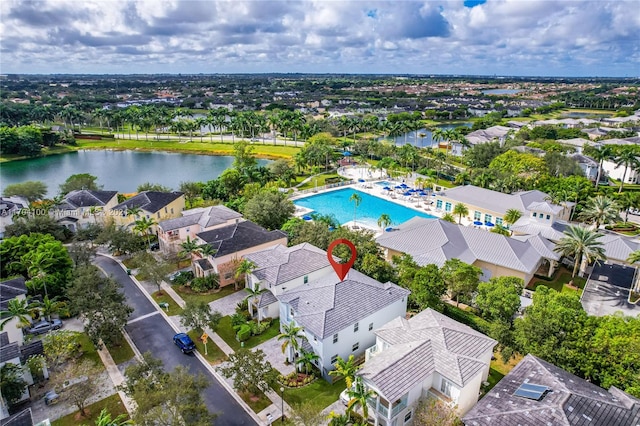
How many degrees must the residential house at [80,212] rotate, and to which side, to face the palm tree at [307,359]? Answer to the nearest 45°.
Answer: approximately 45° to its left

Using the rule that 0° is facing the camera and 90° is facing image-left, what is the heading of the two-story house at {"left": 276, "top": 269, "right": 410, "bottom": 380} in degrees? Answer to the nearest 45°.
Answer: approximately 45°

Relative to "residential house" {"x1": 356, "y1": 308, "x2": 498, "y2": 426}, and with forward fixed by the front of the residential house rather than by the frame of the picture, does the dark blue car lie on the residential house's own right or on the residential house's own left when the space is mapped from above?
on the residential house's own right

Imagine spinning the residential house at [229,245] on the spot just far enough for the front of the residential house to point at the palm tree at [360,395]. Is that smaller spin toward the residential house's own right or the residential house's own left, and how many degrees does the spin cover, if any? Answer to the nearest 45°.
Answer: approximately 45° to the residential house's own left

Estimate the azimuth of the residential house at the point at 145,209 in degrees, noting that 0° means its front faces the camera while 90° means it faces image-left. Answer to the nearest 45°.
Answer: approximately 45°

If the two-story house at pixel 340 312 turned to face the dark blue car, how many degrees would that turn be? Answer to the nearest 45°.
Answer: approximately 45° to its right

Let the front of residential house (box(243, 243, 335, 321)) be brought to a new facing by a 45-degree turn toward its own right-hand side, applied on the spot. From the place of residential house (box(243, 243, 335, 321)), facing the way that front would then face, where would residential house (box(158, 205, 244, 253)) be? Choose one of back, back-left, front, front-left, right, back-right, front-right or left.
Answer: front-right

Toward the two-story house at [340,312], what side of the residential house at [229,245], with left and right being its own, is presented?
left
